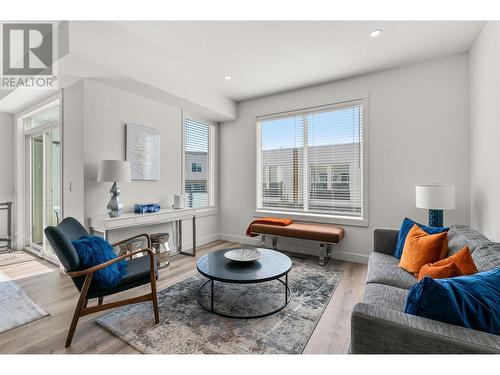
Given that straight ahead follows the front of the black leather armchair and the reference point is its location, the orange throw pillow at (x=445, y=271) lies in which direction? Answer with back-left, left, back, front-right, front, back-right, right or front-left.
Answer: front-right

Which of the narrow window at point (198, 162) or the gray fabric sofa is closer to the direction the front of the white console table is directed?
the gray fabric sofa

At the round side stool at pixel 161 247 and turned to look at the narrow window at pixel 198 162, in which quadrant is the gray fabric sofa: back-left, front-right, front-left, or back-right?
back-right

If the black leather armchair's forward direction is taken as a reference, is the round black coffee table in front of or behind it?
in front

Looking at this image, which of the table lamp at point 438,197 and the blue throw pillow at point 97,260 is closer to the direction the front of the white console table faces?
the table lamp

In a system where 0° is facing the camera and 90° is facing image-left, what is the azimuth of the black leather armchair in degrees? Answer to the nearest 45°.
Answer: approximately 270°

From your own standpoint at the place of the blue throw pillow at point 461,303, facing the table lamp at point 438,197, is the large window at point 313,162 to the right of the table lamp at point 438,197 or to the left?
left

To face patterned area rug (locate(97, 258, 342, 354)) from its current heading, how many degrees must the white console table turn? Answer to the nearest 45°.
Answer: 0° — it already faces it

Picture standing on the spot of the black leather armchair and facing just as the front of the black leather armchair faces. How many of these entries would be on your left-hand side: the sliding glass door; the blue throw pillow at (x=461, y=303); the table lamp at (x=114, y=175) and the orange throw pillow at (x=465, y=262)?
2

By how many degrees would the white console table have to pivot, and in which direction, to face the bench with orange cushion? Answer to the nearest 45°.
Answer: approximately 45° to its left

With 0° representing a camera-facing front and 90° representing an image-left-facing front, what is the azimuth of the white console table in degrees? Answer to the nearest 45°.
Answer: approximately 315°

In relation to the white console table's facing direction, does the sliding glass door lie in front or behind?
behind

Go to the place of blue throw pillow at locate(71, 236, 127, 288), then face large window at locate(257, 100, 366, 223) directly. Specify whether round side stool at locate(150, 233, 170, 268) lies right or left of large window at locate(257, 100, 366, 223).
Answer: left

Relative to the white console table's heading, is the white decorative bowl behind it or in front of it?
in front

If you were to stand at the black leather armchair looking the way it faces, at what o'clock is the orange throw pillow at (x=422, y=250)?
The orange throw pillow is roughly at 1 o'clock from the black leather armchair.

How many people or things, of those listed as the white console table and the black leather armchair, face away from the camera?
0
